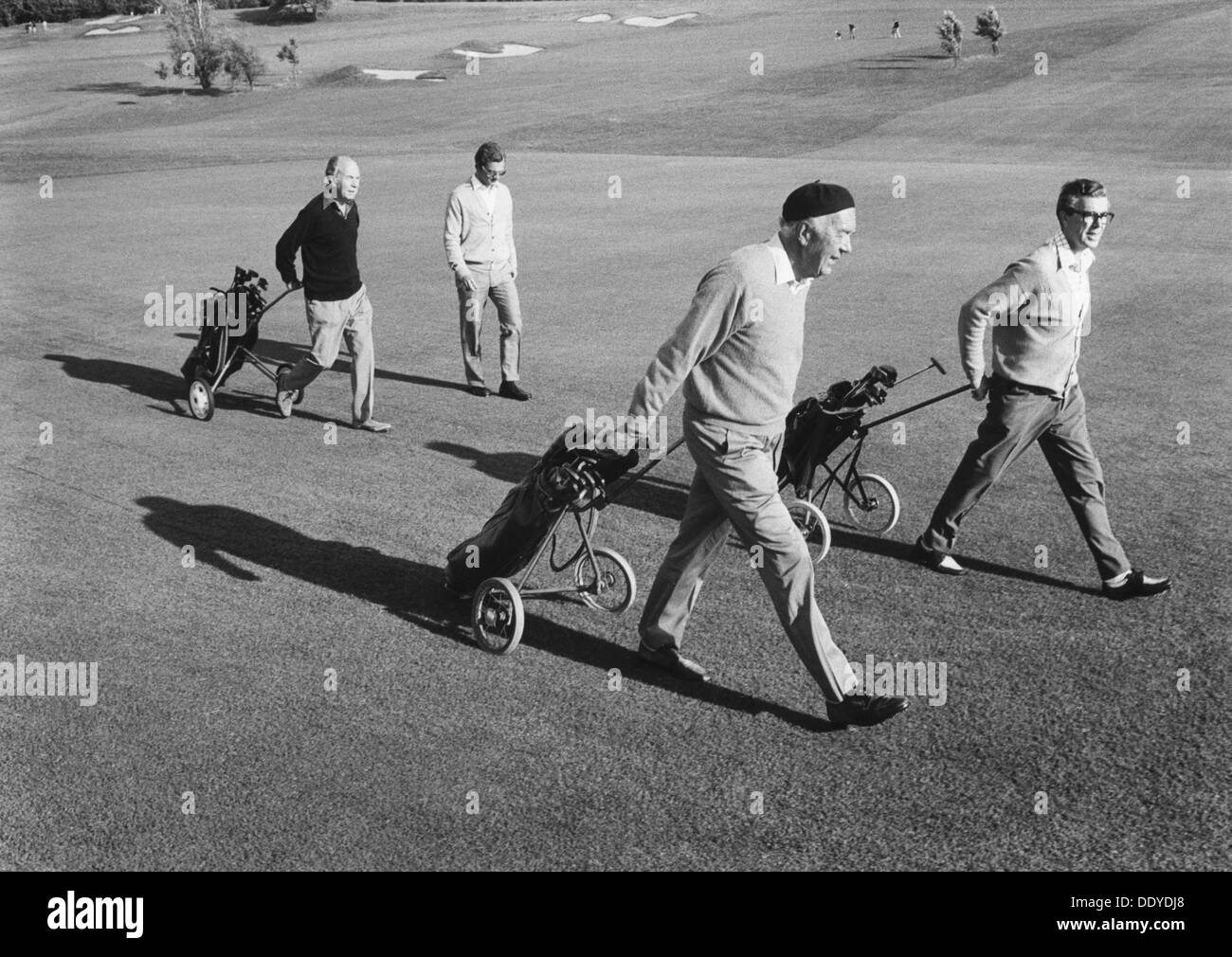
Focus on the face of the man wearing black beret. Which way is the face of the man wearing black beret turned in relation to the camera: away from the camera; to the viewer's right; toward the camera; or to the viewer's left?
to the viewer's right

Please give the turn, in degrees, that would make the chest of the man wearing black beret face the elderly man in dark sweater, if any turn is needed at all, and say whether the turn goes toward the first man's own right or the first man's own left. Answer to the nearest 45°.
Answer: approximately 135° to the first man's own left

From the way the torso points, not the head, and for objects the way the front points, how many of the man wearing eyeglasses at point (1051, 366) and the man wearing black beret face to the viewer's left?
0

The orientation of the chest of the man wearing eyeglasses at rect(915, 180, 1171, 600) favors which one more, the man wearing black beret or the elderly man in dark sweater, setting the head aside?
the man wearing black beret

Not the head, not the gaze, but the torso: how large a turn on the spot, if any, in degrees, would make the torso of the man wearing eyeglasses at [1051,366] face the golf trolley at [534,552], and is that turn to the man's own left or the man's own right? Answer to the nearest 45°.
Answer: approximately 90° to the man's own right

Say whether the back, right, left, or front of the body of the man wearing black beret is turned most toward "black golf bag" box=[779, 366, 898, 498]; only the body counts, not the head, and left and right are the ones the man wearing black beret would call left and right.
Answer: left

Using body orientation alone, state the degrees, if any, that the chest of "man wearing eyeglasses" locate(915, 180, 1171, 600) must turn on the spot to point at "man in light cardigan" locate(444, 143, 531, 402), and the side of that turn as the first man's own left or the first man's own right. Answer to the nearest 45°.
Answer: approximately 180°

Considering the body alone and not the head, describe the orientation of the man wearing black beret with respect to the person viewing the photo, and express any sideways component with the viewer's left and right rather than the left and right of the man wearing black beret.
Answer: facing to the right of the viewer
